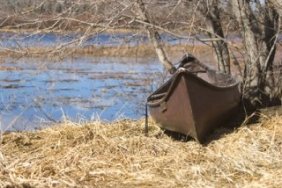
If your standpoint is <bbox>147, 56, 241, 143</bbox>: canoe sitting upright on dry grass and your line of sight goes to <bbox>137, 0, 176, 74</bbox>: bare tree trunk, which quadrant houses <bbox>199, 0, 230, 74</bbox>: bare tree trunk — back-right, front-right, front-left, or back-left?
front-right

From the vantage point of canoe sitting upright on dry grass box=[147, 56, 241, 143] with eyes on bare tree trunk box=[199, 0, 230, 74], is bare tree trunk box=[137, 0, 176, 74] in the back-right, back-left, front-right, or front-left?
front-left
